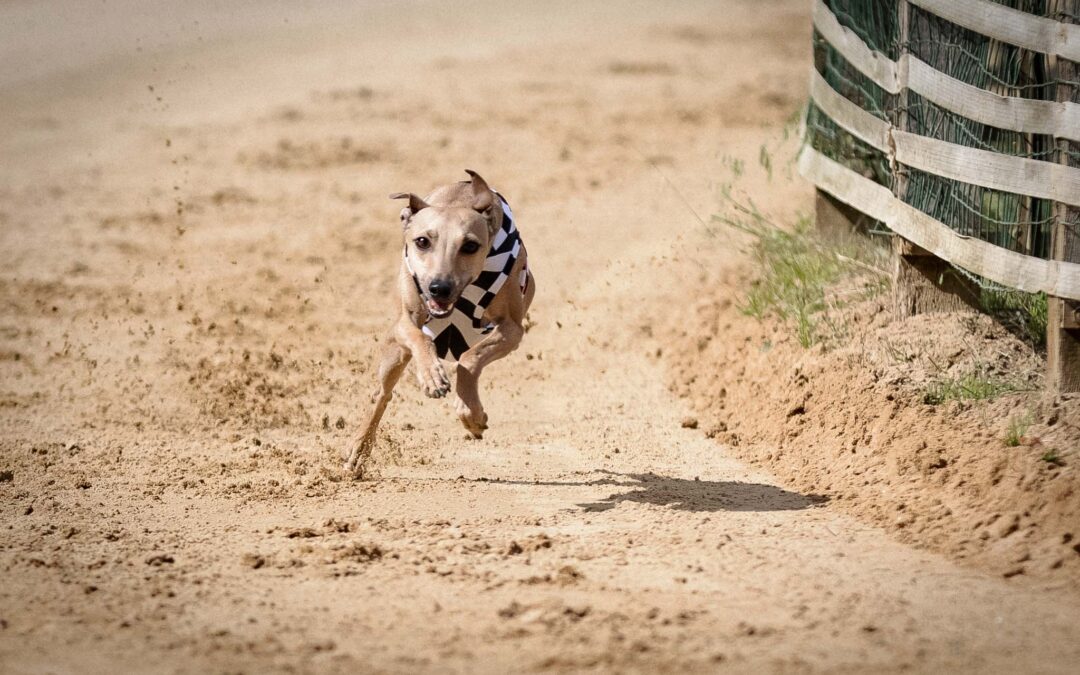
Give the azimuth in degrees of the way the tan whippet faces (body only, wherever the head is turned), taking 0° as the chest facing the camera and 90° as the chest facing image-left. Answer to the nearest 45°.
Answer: approximately 0°

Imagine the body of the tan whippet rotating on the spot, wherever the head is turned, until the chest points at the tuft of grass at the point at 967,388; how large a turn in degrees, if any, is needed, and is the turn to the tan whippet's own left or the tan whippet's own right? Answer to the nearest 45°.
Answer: approximately 90° to the tan whippet's own left

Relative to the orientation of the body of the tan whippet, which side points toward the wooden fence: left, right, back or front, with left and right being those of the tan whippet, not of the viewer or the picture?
left

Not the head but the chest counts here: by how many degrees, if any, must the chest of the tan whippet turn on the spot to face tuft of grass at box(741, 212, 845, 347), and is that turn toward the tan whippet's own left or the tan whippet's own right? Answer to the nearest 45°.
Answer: approximately 135° to the tan whippet's own left

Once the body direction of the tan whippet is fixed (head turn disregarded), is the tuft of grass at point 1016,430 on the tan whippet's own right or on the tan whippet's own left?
on the tan whippet's own left

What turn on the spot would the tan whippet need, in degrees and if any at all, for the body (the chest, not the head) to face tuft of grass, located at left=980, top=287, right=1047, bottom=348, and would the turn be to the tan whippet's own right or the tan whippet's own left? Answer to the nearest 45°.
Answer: approximately 90° to the tan whippet's own left

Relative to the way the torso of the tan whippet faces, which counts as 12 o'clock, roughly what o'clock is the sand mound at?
The sand mound is roughly at 9 o'clock from the tan whippet.
